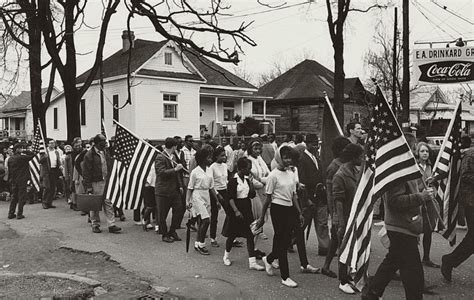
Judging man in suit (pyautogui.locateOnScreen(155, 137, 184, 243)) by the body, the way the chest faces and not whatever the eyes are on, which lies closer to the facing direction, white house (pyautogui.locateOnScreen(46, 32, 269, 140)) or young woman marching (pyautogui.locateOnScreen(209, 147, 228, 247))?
the young woman marching

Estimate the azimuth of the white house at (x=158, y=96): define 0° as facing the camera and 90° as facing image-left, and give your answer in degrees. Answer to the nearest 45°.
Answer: approximately 315°

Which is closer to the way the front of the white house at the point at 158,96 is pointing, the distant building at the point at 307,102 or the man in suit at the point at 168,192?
the man in suit

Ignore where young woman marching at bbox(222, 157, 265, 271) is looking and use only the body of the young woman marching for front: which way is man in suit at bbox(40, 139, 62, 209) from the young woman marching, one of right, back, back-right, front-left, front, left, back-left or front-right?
back

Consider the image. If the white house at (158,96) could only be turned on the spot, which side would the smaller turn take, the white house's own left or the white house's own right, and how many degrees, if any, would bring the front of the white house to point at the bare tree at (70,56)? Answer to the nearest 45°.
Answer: approximately 45° to the white house's own right
